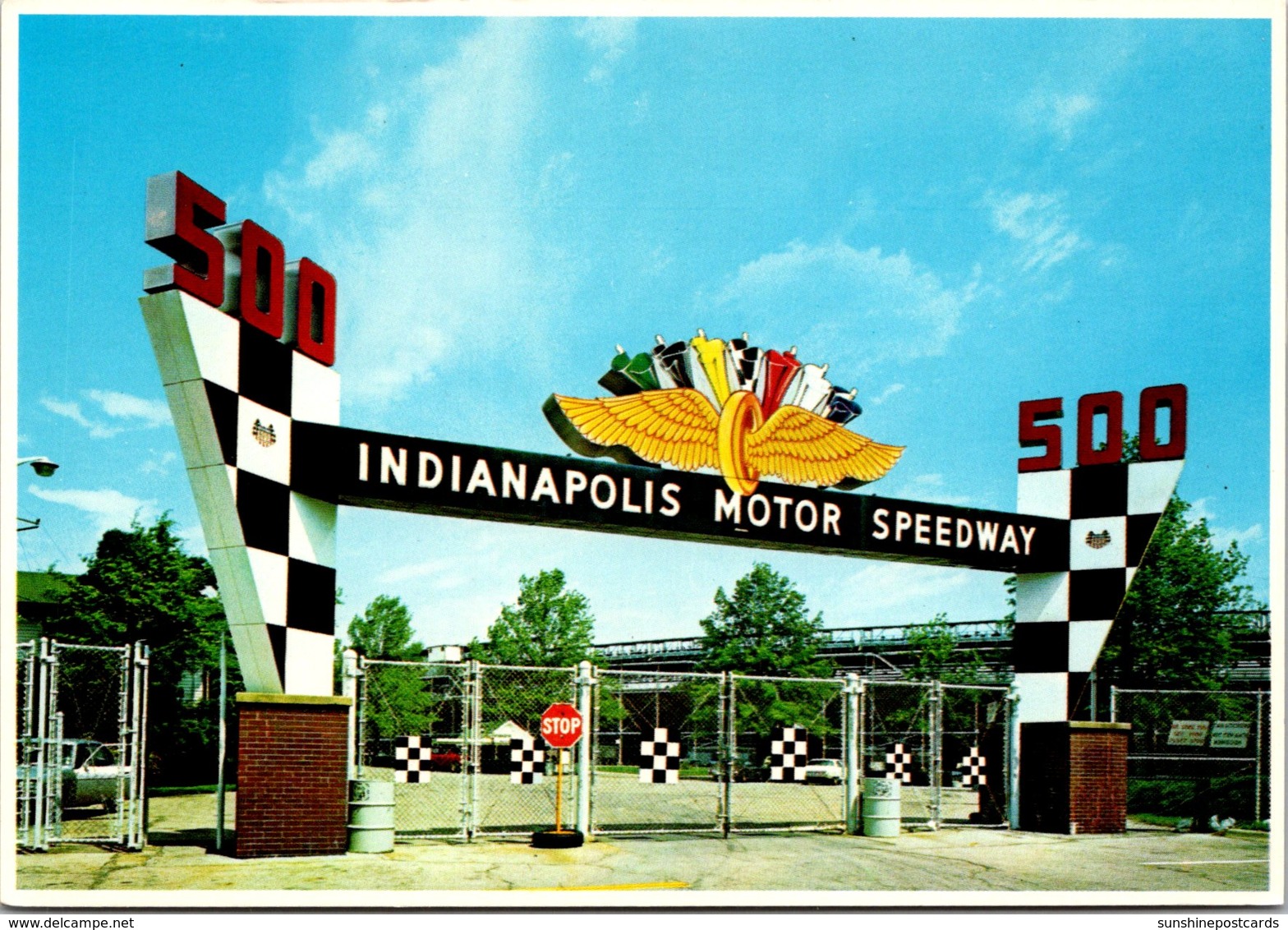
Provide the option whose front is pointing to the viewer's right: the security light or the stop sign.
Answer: the security light

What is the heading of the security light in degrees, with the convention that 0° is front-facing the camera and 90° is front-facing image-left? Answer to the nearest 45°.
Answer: approximately 270°

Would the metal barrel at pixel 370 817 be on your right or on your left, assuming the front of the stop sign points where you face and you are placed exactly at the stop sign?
on your right

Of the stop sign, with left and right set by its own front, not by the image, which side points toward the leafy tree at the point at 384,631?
back

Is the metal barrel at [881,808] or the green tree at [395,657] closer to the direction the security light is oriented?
the metal barrel

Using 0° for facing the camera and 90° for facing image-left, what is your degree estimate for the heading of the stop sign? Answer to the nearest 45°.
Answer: approximately 0°

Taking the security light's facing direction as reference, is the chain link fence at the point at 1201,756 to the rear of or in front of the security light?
in front

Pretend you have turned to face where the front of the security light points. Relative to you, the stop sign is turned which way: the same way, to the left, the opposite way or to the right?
to the right

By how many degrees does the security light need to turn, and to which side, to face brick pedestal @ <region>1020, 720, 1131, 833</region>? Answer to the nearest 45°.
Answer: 0° — it already faces it

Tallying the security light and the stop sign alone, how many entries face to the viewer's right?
1
